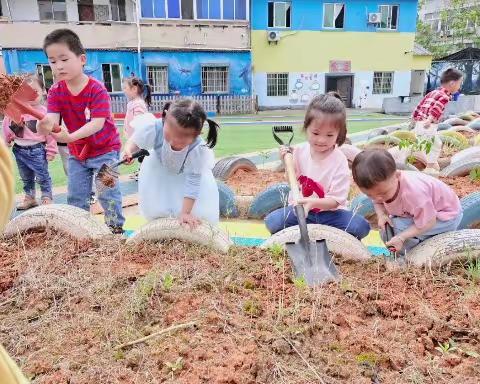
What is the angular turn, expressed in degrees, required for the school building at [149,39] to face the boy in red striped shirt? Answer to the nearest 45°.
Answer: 0° — it already faces them

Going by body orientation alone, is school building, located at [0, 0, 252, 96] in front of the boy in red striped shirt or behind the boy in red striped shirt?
behind

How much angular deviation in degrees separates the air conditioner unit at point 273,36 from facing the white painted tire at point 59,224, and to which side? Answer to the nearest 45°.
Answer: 0° — it already faces it

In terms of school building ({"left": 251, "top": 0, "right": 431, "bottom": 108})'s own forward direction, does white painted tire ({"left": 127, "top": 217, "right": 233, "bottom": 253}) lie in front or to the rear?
in front

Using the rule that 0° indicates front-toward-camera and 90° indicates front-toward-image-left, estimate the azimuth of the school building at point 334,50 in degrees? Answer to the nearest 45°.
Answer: approximately 0°

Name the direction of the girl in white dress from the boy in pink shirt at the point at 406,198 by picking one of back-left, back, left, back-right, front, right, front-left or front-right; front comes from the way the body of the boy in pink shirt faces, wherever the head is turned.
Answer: front-right

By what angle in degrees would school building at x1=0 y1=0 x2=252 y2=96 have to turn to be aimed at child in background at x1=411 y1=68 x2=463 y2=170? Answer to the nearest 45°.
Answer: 0° — it already faces them

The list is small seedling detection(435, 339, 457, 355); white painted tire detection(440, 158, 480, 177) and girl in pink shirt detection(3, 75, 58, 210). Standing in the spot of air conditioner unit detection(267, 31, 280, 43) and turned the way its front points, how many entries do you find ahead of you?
3

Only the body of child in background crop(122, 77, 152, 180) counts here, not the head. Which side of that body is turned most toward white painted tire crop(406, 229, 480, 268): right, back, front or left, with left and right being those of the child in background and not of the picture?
left
